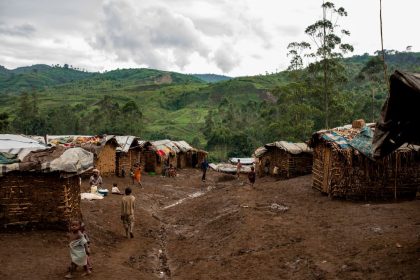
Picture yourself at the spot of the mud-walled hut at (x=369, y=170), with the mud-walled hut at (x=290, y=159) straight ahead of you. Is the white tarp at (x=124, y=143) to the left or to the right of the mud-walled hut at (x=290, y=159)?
left
